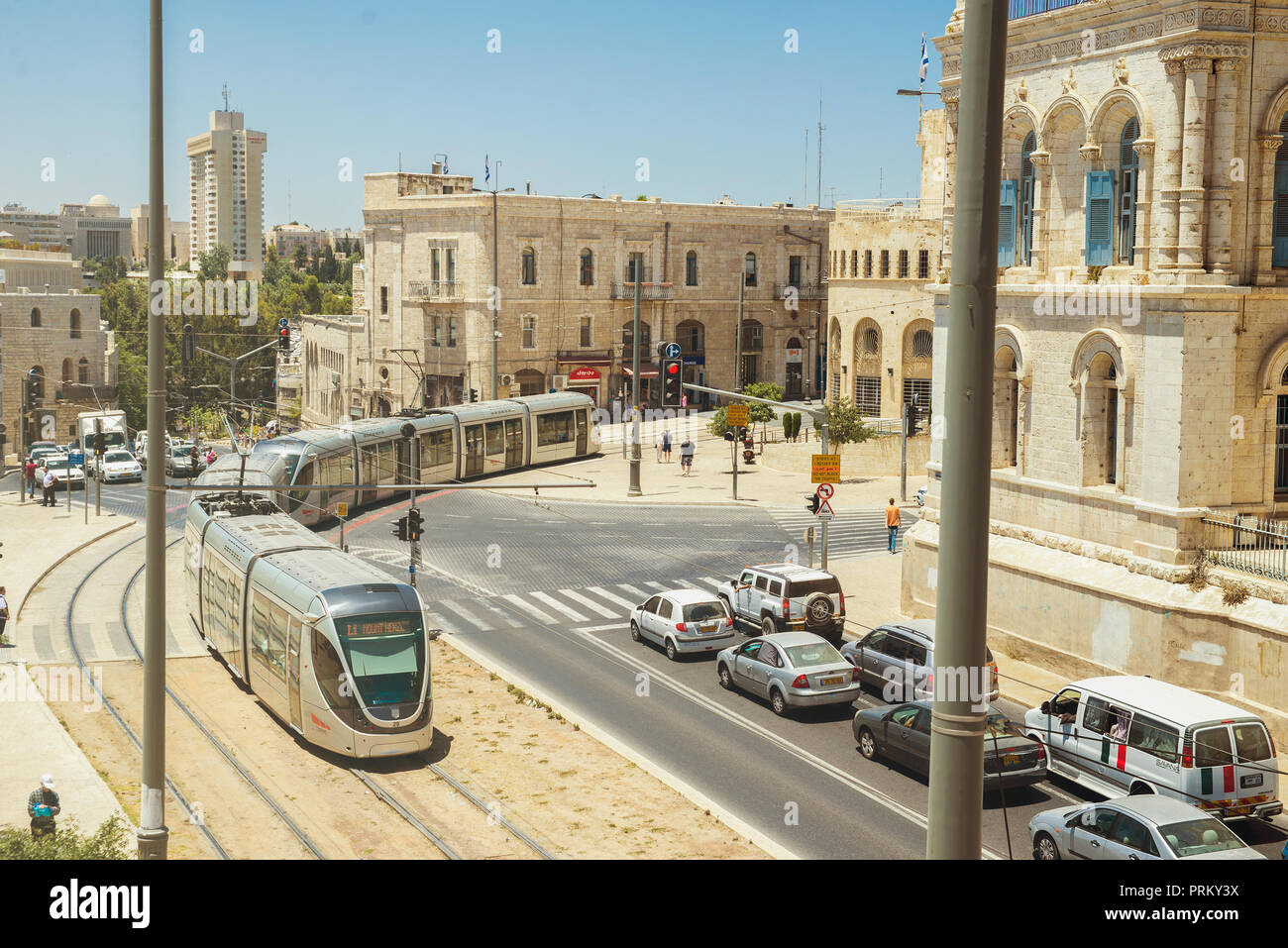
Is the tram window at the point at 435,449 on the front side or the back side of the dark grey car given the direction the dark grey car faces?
on the front side

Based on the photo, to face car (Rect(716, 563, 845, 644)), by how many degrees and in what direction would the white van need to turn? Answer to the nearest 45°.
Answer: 0° — it already faces it

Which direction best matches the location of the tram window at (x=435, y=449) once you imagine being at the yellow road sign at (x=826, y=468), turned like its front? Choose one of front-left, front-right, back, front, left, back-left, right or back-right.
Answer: back-right

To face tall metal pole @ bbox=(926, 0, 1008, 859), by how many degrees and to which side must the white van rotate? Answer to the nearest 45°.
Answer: approximately 135° to its left

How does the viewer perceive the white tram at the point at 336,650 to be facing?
facing the viewer and to the right of the viewer

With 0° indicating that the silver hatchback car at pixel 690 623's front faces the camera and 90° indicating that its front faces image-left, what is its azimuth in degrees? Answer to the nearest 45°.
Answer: approximately 135°

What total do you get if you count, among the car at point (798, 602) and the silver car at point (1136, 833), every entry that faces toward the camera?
0

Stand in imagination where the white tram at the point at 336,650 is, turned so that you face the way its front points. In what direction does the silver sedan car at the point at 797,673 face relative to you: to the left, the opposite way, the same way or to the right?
the opposite way

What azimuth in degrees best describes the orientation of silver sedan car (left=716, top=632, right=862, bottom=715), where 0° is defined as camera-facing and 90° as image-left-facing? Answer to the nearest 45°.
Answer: approximately 135°

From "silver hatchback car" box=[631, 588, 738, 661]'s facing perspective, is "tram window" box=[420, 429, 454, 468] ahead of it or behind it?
ahead

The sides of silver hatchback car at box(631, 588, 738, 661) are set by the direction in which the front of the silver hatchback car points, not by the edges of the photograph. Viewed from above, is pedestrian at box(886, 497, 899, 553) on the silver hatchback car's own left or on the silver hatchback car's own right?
on the silver hatchback car's own right

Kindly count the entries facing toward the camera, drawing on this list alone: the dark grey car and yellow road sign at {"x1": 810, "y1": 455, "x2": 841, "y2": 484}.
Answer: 1

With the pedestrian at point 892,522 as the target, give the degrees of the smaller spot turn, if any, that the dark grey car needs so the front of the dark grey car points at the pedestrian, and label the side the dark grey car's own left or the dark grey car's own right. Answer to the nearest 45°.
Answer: approximately 45° to the dark grey car's own right

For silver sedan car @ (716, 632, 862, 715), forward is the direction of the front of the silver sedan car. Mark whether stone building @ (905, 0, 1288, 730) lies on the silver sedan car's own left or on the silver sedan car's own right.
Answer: on the silver sedan car's own right

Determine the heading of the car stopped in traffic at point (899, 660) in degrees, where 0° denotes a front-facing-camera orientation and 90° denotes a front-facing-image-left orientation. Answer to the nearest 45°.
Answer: approximately 135°

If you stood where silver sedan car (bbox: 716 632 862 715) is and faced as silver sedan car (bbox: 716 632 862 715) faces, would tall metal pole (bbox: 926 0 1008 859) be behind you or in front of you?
behind
